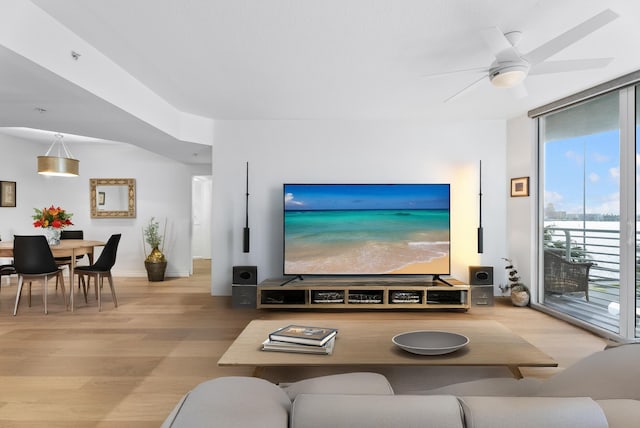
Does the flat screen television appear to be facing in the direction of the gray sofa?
yes

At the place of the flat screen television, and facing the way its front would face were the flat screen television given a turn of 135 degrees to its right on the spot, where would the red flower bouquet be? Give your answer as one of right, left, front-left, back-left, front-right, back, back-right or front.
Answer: front-left

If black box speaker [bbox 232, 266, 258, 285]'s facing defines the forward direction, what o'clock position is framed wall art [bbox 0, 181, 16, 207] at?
The framed wall art is roughly at 4 o'clock from the black box speaker.

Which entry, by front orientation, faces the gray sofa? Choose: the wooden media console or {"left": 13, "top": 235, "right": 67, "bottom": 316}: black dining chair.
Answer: the wooden media console

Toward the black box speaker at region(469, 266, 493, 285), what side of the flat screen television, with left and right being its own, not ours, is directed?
left

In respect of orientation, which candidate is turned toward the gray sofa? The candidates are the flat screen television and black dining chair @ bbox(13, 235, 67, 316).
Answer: the flat screen television

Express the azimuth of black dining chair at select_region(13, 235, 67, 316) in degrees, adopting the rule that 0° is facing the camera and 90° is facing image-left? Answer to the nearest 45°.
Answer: approximately 225°

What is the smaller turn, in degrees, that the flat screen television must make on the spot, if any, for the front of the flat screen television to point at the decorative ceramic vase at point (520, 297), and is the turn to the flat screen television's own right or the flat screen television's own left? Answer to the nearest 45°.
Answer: approximately 90° to the flat screen television's own left

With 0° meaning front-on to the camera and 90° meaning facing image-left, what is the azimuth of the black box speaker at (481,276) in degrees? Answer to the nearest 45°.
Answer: approximately 0°

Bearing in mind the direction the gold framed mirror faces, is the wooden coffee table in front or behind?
in front

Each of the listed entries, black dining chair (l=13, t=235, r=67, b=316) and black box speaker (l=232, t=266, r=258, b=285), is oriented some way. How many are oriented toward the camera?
1

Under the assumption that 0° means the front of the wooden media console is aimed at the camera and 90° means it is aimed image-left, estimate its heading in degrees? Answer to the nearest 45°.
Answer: approximately 0°
